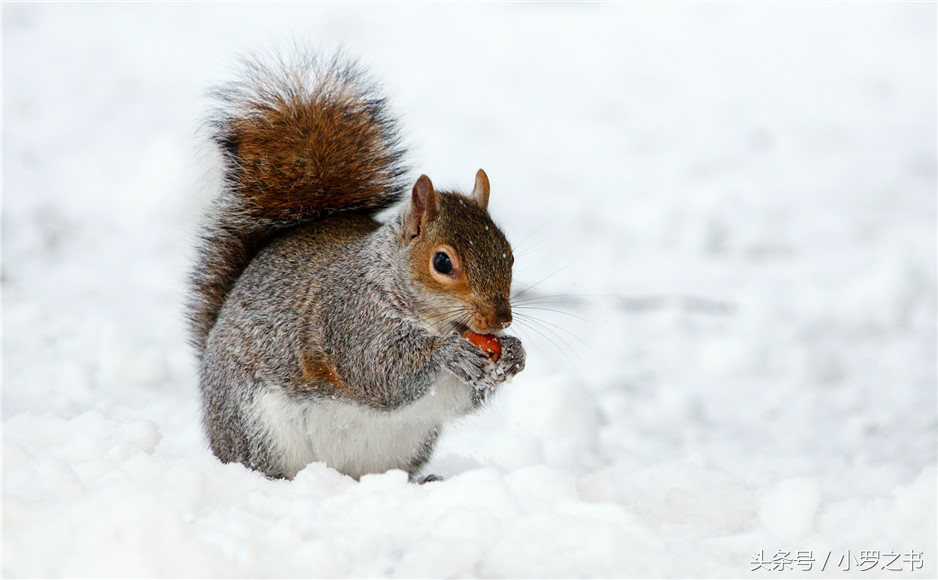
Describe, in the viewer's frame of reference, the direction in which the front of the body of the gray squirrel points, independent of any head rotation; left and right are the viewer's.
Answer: facing the viewer and to the right of the viewer
